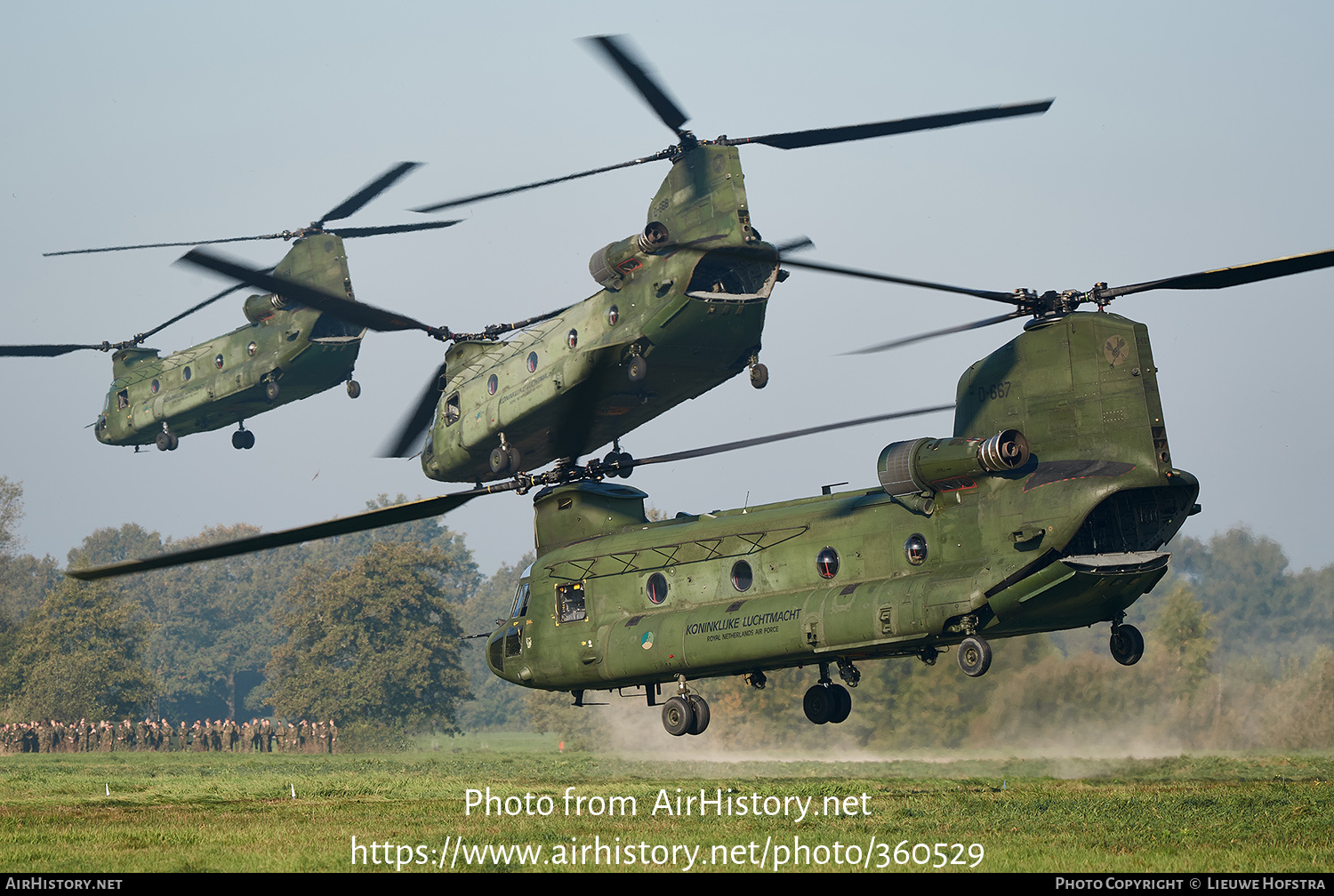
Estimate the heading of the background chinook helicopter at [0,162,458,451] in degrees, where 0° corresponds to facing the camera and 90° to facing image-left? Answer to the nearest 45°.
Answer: approximately 135°

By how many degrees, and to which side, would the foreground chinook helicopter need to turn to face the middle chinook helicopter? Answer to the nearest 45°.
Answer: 0° — it already faces it

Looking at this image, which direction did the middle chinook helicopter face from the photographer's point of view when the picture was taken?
facing away from the viewer and to the left of the viewer

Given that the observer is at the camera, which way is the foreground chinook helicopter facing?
facing away from the viewer and to the left of the viewer

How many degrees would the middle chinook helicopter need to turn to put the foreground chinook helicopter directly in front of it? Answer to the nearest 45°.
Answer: approximately 180°

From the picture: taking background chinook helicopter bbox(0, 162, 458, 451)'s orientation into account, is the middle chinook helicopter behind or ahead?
behind

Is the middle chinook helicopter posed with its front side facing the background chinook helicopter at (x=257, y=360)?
yes
